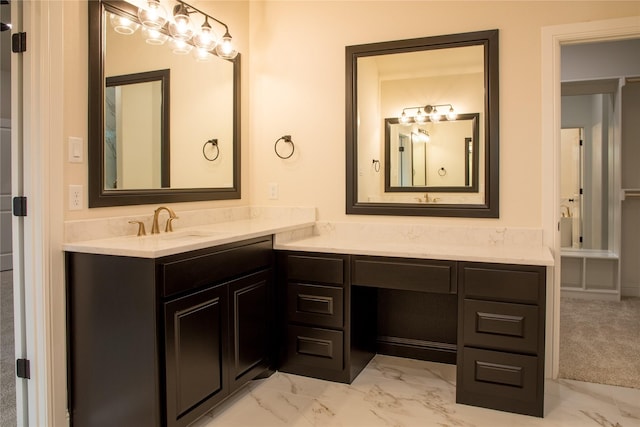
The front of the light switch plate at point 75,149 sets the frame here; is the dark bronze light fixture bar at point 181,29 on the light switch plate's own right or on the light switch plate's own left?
on the light switch plate's own left

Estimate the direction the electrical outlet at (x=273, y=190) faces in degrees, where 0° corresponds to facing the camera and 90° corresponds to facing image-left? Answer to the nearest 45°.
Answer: approximately 0°

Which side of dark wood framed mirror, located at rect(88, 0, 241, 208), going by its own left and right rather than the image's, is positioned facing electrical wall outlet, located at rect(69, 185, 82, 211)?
right
